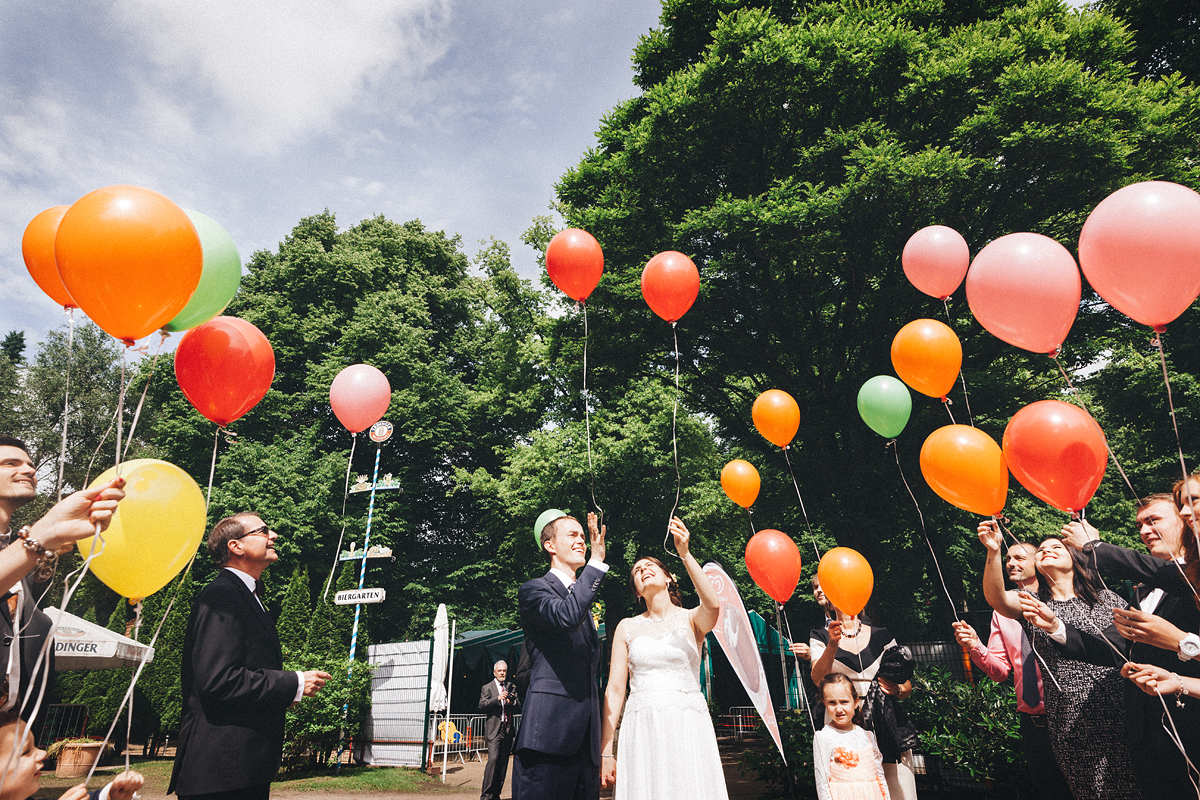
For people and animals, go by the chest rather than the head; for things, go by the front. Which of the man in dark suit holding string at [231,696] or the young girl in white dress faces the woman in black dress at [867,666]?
the man in dark suit holding string

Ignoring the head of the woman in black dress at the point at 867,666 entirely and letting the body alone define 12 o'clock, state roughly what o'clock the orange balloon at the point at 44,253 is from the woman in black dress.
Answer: The orange balloon is roughly at 2 o'clock from the woman in black dress.

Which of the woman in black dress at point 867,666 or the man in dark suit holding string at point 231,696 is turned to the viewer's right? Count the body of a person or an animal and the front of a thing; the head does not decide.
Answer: the man in dark suit holding string

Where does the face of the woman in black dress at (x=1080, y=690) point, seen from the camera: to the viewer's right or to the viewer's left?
to the viewer's left

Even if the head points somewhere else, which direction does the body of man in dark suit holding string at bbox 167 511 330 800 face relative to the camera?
to the viewer's right

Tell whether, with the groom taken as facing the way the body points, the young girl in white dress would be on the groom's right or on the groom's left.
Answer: on the groom's left

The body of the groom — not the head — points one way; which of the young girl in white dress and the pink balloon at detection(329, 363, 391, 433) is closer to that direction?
the young girl in white dress

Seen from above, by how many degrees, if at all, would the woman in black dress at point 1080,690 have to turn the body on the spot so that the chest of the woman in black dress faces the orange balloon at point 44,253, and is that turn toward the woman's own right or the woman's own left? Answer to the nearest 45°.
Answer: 0° — they already face it

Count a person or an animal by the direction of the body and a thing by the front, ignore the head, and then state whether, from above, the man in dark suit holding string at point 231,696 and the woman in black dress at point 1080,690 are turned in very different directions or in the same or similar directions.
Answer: very different directions

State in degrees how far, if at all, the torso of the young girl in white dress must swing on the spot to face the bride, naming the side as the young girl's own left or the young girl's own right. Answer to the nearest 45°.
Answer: approximately 45° to the young girl's own right

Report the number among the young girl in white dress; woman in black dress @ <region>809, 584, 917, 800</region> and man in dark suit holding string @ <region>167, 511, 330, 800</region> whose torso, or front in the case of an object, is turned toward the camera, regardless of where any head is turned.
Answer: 2
